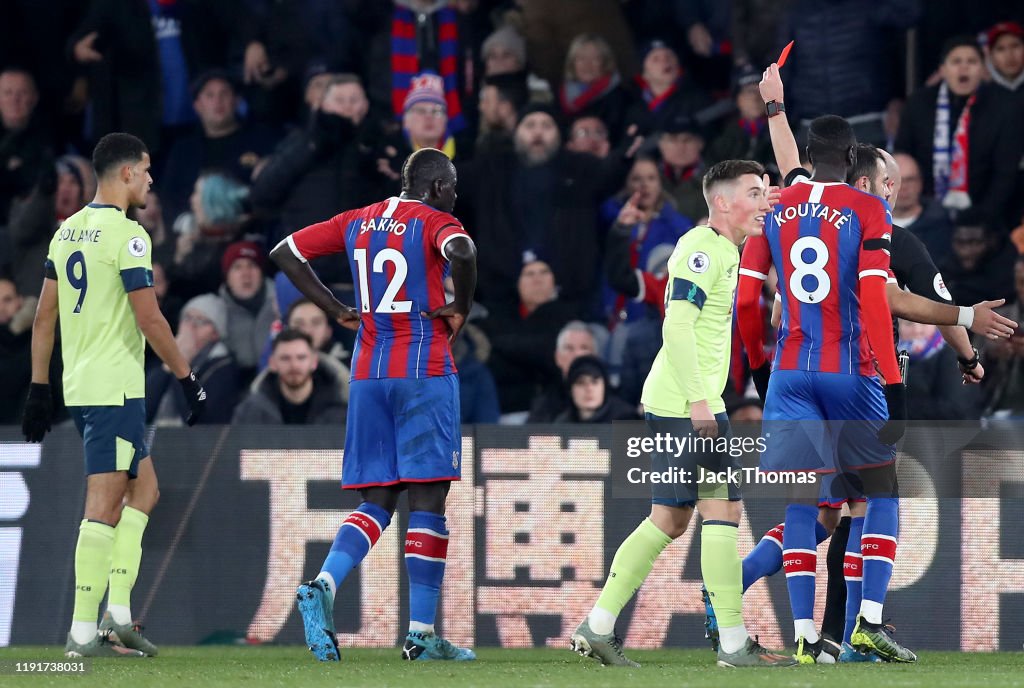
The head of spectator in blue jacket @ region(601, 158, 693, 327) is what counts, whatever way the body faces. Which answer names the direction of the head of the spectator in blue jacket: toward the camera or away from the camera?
toward the camera

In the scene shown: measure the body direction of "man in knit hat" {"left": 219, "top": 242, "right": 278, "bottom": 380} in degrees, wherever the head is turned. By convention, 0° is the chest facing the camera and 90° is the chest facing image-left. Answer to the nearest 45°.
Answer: approximately 0°

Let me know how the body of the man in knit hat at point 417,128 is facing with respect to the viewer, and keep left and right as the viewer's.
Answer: facing the viewer

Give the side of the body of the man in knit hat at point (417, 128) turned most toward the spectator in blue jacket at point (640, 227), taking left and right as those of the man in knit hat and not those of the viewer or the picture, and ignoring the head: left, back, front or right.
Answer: left

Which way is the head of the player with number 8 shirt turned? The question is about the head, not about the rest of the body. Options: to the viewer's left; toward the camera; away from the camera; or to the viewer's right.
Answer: away from the camera

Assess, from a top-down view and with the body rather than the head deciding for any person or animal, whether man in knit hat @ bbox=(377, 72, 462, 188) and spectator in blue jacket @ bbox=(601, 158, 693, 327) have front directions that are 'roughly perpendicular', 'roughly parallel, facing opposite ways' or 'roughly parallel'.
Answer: roughly parallel

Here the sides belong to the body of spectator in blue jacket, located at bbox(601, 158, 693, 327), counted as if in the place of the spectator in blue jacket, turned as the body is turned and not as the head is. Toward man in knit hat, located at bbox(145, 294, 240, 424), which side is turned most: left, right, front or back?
right

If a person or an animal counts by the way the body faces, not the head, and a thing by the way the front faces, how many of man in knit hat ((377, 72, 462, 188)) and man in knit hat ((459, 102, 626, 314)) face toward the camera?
2

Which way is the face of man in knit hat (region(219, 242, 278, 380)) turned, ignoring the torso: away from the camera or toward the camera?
toward the camera

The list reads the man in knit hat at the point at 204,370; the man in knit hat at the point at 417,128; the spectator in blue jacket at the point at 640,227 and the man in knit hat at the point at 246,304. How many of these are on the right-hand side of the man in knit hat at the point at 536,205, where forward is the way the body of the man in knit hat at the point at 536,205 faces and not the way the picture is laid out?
3

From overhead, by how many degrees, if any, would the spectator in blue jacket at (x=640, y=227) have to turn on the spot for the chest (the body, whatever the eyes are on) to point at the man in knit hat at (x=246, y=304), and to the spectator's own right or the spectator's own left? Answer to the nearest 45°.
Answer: approximately 90° to the spectator's own right

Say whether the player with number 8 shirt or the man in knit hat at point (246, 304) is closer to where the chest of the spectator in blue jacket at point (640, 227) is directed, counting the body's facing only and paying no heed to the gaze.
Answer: the player with number 8 shirt

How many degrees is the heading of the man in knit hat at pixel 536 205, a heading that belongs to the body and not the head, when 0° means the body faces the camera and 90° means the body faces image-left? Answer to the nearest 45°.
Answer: approximately 0°

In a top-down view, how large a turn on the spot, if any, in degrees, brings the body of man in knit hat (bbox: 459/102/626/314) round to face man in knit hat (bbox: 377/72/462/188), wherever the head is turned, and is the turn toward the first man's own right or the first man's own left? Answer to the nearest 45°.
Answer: approximately 90° to the first man's own right

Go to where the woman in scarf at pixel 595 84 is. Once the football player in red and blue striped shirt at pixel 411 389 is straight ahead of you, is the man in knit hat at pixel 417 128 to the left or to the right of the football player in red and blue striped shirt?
right

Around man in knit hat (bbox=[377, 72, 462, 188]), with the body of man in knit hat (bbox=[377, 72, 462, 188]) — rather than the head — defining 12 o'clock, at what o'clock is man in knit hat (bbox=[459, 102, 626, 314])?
man in knit hat (bbox=[459, 102, 626, 314]) is roughly at 9 o'clock from man in knit hat (bbox=[377, 72, 462, 188]).

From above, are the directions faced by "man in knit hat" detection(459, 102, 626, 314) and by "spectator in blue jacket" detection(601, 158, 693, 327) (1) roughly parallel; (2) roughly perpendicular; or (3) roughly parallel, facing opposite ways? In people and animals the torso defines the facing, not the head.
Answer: roughly parallel
